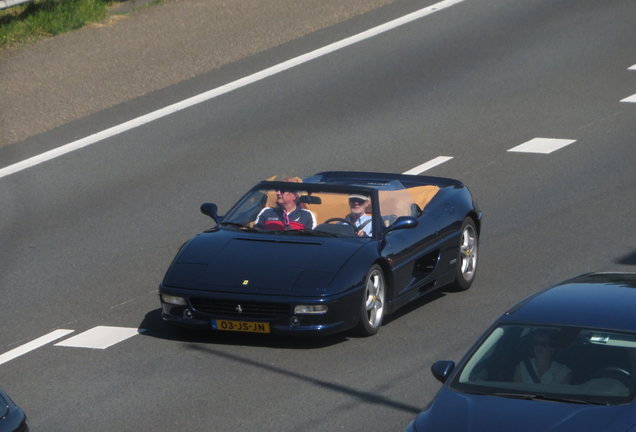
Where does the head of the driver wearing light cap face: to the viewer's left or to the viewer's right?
to the viewer's left

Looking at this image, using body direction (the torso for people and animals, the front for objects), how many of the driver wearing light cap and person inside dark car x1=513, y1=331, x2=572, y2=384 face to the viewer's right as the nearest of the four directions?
0

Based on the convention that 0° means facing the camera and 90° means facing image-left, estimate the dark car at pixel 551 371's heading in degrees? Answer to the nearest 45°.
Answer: approximately 45°

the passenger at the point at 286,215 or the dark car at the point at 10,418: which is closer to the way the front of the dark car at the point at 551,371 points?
the dark car

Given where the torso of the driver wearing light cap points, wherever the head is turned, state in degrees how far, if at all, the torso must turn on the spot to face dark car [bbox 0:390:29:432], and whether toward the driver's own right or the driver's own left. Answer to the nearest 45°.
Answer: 0° — they already face it

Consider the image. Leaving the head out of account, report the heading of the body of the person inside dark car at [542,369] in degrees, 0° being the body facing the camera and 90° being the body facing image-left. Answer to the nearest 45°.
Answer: approximately 45°

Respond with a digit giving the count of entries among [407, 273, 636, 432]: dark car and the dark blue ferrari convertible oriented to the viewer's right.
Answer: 0
